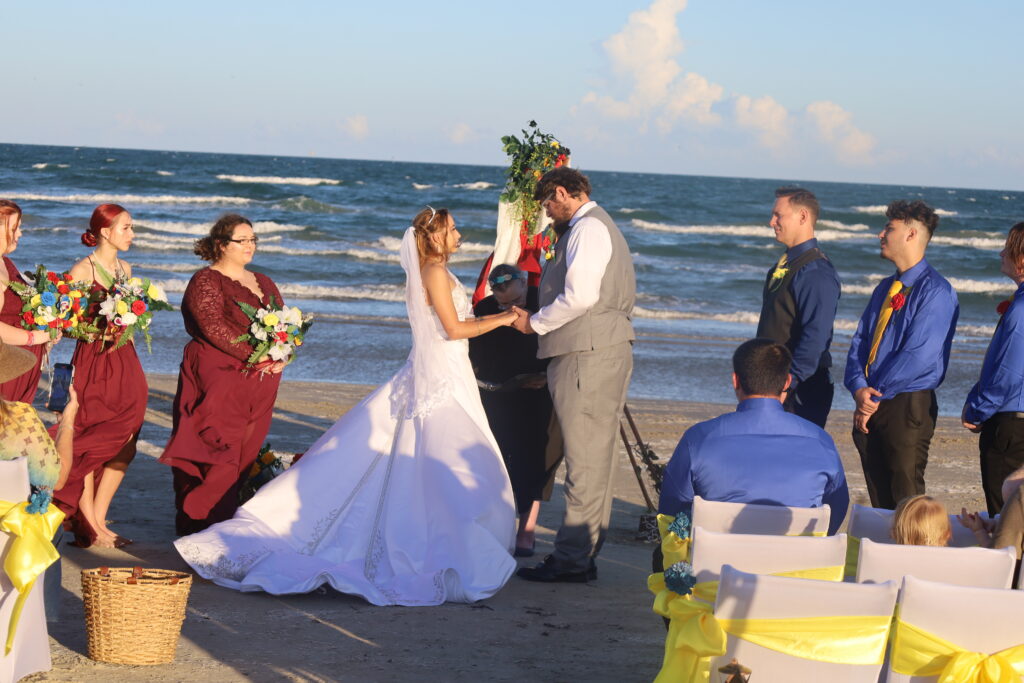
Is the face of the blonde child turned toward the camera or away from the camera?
away from the camera

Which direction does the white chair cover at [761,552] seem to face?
away from the camera

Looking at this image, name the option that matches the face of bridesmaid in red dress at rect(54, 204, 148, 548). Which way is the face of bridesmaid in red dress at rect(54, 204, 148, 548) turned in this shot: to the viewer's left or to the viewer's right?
to the viewer's right

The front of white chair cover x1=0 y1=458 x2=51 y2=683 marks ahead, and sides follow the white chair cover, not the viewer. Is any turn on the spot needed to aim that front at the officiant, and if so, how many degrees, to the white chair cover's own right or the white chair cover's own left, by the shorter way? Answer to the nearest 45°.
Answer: approximately 45° to the white chair cover's own right

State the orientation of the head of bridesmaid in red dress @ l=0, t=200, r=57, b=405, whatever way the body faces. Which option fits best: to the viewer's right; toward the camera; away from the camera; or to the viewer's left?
to the viewer's right

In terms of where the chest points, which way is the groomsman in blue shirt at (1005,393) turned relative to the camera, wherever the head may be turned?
to the viewer's left

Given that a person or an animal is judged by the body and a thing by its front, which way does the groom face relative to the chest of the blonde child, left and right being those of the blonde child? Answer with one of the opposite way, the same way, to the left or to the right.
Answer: to the left

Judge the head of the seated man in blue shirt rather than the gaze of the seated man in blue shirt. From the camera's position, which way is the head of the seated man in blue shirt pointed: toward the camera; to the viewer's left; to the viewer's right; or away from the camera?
away from the camera

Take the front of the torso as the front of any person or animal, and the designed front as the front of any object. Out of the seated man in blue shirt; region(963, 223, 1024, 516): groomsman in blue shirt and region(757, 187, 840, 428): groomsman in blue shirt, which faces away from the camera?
the seated man in blue shirt

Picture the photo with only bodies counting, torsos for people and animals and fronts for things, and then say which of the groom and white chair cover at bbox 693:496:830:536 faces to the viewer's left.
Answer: the groom

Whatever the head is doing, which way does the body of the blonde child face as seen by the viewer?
away from the camera

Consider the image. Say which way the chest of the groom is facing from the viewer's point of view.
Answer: to the viewer's left

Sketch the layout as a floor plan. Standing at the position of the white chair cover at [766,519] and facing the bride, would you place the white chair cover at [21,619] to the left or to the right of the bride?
left

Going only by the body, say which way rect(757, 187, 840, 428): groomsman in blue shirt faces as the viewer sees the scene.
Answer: to the viewer's left

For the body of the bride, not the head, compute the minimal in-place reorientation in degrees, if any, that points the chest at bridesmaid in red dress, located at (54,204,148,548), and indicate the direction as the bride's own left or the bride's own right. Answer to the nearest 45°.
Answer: approximately 135° to the bride's own left

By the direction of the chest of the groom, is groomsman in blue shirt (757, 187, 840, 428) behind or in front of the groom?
behind
